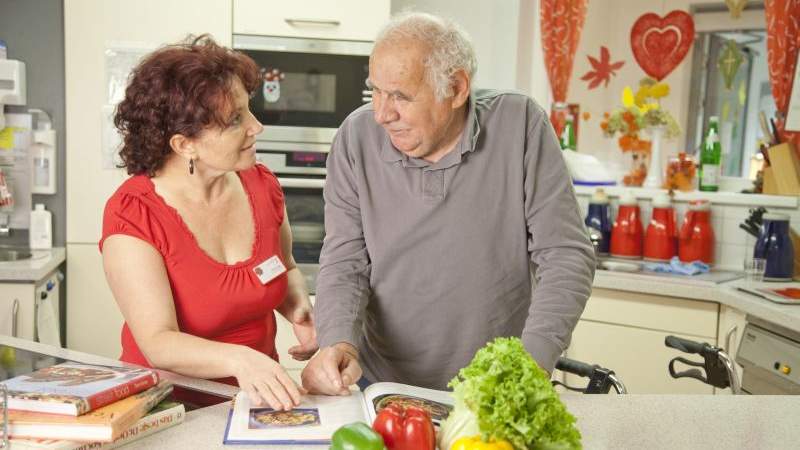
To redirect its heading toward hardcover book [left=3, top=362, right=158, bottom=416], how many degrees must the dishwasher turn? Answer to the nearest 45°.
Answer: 0° — it already faces it

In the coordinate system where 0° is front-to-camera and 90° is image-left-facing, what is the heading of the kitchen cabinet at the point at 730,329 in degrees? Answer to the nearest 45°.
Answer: approximately 45°

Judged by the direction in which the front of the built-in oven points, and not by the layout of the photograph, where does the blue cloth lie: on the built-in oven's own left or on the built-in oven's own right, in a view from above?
on the built-in oven's own left

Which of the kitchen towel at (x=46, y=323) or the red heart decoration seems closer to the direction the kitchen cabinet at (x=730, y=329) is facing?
the kitchen towel

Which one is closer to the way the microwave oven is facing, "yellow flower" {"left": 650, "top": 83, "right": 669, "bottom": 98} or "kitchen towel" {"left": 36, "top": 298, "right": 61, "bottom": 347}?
the kitchen towel

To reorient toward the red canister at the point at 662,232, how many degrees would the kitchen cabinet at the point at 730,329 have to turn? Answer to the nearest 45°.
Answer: approximately 90° to its right

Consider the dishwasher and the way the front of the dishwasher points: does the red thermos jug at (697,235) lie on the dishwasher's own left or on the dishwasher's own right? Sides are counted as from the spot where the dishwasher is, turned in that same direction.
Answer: on the dishwasher's own right

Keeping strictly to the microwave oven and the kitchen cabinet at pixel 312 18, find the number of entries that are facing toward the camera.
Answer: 2

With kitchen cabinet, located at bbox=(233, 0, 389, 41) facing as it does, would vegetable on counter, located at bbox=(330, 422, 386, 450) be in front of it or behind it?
in front

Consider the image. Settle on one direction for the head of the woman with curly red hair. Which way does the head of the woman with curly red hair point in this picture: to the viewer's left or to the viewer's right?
to the viewer's right

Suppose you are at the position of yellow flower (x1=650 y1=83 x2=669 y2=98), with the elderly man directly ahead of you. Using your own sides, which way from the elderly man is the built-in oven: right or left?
right

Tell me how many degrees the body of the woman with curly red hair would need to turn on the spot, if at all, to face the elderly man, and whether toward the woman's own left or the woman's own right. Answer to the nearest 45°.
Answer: approximately 45° to the woman's own left
